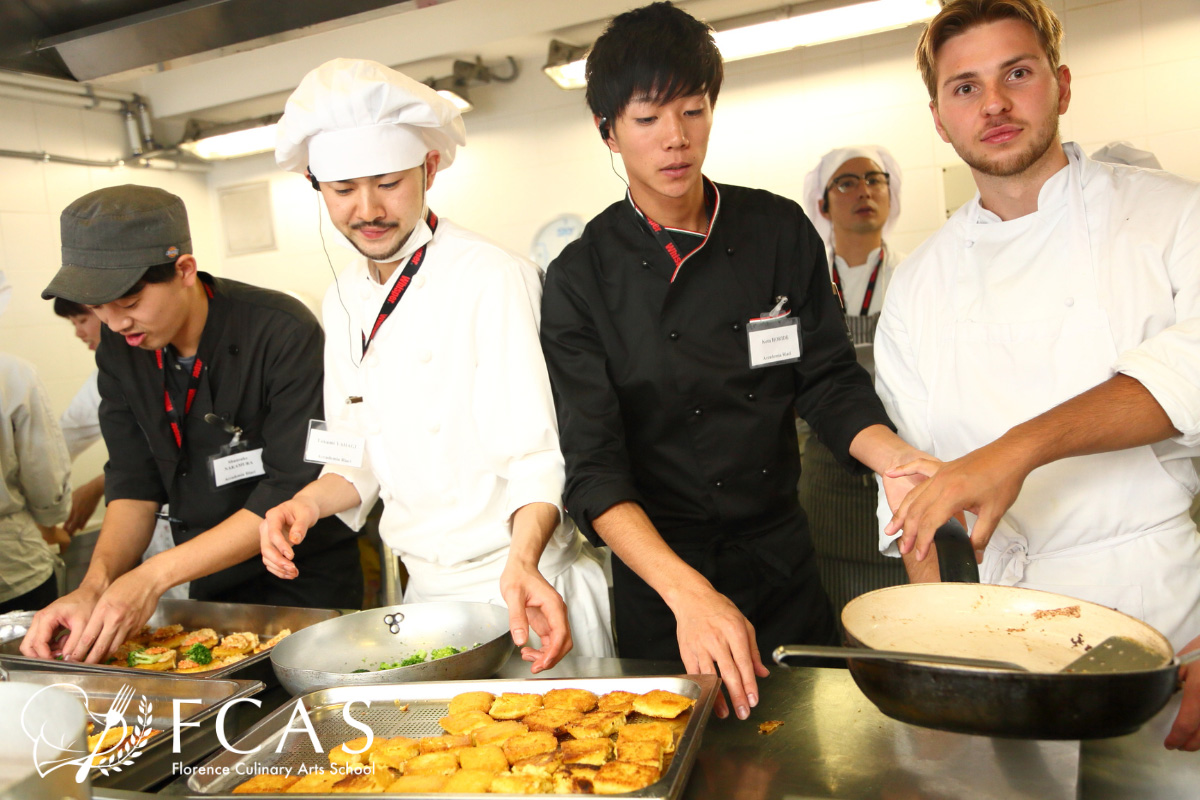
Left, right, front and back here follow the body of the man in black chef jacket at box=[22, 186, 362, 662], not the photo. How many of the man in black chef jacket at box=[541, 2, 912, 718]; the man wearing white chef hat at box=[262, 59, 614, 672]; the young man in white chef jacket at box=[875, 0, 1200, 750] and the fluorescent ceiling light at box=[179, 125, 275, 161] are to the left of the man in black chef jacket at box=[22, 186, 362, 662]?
3

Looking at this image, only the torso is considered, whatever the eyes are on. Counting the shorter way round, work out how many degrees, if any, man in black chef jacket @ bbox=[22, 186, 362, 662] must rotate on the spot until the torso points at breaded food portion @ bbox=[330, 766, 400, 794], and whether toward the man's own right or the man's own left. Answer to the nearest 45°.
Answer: approximately 45° to the man's own left

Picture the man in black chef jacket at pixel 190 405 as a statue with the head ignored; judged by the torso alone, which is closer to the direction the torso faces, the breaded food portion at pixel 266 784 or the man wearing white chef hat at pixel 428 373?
the breaded food portion

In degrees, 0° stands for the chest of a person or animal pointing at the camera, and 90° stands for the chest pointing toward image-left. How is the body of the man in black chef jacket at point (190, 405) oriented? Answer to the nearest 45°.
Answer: approximately 45°

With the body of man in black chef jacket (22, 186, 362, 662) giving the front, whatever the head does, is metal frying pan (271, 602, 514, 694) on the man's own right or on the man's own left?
on the man's own left

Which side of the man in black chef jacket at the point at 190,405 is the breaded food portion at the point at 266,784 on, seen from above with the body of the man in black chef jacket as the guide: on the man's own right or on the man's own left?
on the man's own left

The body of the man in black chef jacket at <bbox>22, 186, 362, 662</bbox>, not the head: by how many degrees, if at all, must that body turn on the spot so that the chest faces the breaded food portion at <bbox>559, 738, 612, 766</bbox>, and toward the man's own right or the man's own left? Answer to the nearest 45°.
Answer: approximately 45° to the man's own left

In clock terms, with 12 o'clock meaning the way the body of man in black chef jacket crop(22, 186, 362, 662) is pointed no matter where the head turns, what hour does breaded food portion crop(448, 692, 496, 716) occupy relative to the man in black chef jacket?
The breaded food portion is roughly at 10 o'clock from the man in black chef jacket.

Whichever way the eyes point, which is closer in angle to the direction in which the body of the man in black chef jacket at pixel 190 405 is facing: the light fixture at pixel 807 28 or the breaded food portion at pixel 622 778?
the breaded food portion

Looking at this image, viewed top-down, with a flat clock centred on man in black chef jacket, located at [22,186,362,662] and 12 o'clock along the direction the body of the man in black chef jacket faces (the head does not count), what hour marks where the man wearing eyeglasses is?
The man wearing eyeglasses is roughly at 7 o'clock from the man in black chef jacket.

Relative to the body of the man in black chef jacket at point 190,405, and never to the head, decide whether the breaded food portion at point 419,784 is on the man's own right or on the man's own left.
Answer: on the man's own left

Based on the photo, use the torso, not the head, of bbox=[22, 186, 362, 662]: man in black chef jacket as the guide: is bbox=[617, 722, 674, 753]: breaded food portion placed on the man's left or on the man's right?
on the man's left
